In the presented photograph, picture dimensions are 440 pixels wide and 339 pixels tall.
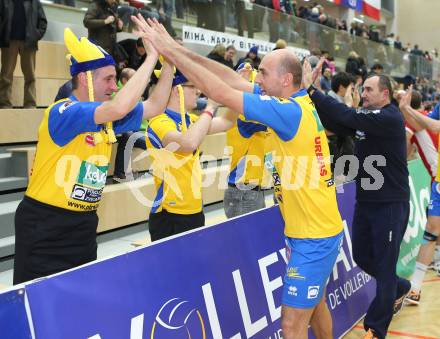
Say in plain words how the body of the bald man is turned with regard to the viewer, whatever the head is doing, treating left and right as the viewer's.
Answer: facing to the left of the viewer

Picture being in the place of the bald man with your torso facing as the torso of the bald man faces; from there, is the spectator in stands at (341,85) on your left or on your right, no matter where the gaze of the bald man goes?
on your right

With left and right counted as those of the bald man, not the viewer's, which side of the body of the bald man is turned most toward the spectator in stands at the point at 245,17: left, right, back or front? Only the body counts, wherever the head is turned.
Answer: right

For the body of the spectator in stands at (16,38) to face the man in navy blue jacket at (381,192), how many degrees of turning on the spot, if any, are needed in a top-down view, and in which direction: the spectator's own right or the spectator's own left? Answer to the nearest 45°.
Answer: approximately 45° to the spectator's own left

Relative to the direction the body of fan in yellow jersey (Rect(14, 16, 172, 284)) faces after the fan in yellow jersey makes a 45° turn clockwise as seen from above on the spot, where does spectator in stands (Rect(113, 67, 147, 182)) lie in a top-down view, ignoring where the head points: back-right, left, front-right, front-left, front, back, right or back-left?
back

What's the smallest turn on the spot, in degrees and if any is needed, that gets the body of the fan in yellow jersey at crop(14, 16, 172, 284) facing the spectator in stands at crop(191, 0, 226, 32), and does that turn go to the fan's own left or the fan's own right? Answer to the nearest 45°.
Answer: approximately 135° to the fan's own left

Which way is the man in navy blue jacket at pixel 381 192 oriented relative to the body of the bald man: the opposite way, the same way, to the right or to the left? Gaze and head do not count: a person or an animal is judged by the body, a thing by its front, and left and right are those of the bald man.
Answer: the same way

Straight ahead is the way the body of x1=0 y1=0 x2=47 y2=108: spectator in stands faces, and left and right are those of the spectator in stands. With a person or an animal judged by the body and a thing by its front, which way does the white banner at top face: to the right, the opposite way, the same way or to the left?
the same way

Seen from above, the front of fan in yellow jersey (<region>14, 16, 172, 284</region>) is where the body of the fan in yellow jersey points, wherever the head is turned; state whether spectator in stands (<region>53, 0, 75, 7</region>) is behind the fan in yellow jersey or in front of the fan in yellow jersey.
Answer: behind

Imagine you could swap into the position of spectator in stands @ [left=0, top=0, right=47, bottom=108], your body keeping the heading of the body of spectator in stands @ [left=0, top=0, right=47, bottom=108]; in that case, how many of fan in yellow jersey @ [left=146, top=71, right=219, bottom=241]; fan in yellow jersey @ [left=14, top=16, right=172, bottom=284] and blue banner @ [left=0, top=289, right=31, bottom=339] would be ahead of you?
3

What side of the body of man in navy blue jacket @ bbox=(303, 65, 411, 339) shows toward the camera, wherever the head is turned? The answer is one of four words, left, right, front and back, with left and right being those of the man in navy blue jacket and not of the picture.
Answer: left

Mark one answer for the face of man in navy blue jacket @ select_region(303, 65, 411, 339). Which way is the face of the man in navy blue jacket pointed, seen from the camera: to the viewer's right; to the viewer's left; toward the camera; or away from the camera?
to the viewer's left

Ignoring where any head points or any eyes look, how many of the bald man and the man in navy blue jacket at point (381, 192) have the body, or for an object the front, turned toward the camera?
0

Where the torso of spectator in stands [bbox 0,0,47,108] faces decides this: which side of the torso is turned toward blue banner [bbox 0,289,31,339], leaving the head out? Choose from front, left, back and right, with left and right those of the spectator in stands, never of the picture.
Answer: front

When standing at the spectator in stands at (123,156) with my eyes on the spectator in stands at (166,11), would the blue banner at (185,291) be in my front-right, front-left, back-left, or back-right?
back-right

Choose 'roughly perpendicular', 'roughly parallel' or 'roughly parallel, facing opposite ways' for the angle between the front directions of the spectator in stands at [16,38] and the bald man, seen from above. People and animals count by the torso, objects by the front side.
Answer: roughly perpendicular

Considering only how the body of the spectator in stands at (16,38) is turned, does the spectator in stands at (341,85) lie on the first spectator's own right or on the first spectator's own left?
on the first spectator's own left

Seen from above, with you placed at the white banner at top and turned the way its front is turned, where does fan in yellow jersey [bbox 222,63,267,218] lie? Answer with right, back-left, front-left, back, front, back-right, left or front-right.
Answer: front-right
